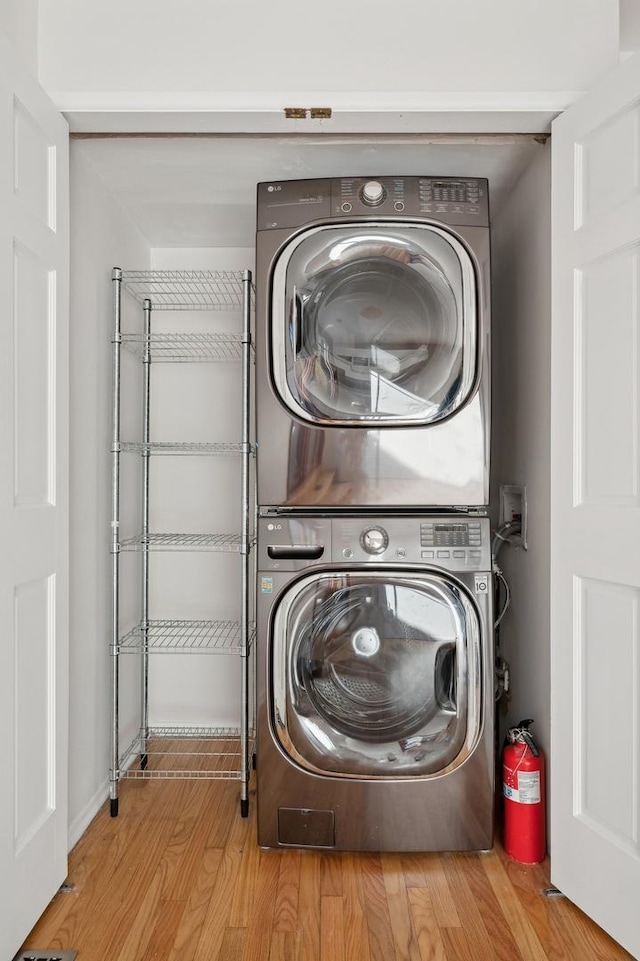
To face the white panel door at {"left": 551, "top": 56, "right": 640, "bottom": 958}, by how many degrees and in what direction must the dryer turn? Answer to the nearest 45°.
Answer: approximately 45° to its left

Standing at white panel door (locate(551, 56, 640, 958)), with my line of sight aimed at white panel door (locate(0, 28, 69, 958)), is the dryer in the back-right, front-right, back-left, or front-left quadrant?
front-right

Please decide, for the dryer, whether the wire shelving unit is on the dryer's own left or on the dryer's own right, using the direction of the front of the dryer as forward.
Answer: on the dryer's own right

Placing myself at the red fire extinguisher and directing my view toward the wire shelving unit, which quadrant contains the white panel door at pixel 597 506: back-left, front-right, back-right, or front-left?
back-left

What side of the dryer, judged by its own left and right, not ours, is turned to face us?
front

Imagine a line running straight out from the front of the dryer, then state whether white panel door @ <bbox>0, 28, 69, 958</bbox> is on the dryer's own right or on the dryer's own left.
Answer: on the dryer's own right

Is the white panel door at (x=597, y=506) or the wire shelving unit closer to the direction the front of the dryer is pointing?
the white panel door

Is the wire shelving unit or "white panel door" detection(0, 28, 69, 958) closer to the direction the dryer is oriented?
the white panel door
